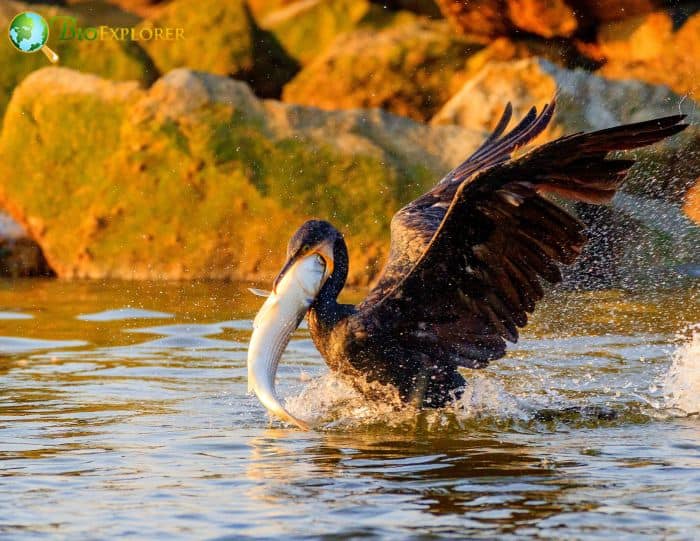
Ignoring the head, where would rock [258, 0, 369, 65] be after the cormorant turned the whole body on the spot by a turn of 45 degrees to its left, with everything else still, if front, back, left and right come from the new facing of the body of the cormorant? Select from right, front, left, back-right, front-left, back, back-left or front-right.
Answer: back-right

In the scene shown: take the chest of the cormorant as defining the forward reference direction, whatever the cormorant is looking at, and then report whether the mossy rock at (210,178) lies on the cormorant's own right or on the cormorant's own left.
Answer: on the cormorant's own right

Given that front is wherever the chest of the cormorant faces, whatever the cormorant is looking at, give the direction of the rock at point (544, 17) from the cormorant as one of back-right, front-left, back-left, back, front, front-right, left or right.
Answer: right

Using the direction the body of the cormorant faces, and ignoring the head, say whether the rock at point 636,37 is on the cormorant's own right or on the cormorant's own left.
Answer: on the cormorant's own right

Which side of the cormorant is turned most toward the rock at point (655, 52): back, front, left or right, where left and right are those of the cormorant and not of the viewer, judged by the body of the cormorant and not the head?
right

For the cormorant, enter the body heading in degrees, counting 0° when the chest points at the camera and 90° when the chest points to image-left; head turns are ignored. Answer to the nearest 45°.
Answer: approximately 90°

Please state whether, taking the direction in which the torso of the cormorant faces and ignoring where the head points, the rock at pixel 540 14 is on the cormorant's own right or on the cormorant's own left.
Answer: on the cormorant's own right

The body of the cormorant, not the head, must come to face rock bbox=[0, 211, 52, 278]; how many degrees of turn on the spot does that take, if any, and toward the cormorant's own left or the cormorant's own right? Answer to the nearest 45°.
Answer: approximately 45° to the cormorant's own right

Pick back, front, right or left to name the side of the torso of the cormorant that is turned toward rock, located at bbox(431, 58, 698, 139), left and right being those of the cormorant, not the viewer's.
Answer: right

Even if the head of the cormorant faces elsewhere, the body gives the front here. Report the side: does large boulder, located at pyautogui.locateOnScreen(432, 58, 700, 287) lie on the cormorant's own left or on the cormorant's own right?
on the cormorant's own right
